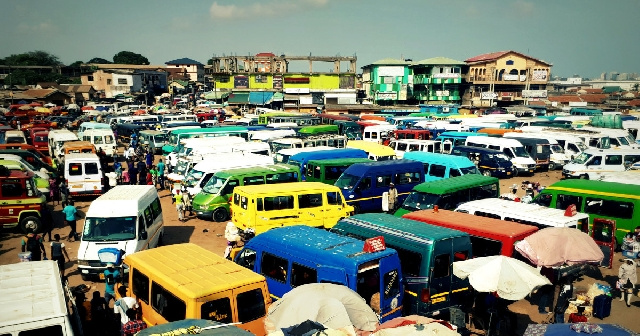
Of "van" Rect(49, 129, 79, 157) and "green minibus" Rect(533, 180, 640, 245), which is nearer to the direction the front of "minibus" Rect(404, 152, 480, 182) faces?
the green minibus

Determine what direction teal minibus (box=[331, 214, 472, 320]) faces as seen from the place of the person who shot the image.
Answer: facing away from the viewer and to the left of the viewer

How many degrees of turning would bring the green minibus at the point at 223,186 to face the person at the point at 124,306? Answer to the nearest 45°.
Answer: approximately 45° to its left

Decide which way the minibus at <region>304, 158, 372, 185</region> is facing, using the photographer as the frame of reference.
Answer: facing the viewer and to the left of the viewer

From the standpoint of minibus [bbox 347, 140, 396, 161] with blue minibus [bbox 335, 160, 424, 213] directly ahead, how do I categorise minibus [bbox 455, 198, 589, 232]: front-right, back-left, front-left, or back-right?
front-left

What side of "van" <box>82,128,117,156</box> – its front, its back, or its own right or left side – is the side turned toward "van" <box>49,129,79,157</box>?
left

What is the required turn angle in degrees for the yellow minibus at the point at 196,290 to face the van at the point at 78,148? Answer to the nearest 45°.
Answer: approximately 45° to its right

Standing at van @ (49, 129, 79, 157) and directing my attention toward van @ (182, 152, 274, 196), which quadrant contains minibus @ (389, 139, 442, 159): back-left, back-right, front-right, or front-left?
front-left
